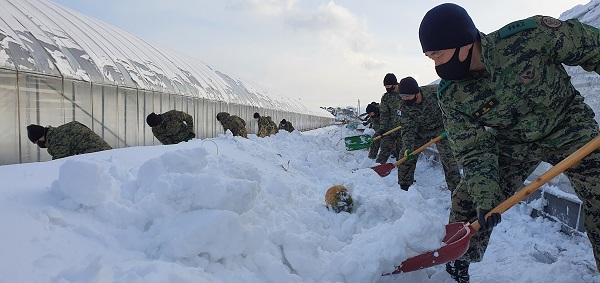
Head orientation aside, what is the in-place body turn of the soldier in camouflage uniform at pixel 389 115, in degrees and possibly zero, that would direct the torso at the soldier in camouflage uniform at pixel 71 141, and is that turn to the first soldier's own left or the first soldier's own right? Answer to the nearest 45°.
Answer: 0° — they already face them

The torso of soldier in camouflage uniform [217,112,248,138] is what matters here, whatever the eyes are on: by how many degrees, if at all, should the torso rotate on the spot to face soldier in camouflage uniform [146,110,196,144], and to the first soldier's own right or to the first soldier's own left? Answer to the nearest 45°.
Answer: approximately 45° to the first soldier's own left

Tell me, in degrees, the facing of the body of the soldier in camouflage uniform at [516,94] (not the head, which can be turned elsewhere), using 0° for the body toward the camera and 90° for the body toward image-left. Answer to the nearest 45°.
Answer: approximately 45°

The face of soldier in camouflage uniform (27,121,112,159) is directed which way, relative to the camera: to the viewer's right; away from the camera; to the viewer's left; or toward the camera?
to the viewer's left

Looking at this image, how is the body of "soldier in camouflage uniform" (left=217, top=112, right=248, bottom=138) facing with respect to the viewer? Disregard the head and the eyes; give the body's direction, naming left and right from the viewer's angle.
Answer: facing to the left of the viewer

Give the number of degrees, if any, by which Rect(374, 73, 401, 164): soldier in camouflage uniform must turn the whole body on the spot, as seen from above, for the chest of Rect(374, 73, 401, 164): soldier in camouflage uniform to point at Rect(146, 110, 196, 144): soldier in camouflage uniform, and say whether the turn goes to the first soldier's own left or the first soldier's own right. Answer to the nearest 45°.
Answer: approximately 45° to the first soldier's own right

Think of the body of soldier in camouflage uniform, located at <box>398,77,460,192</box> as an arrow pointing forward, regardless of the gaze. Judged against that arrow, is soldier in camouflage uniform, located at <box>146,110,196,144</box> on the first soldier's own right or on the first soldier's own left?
on the first soldier's own right

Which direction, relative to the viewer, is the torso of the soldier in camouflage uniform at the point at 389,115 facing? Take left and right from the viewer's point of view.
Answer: facing the viewer and to the left of the viewer
